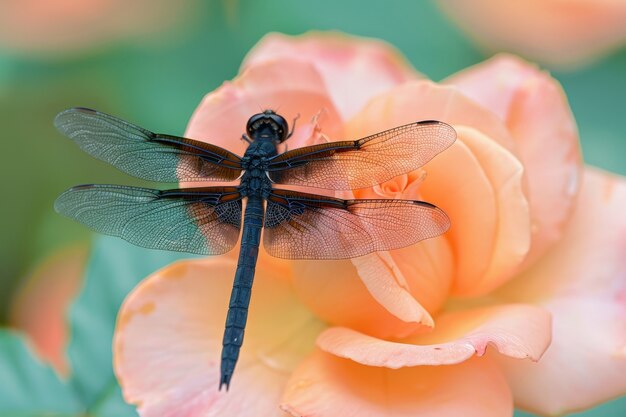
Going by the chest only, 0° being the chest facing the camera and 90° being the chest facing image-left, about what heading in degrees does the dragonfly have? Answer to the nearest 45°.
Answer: approximately 180°

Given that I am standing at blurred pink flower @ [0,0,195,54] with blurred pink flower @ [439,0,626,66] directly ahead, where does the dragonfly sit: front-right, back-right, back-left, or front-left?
front-right

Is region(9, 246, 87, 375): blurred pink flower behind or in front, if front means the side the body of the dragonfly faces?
in front

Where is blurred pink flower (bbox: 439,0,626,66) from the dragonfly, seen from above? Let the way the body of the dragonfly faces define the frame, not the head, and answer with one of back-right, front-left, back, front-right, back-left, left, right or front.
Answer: front-right

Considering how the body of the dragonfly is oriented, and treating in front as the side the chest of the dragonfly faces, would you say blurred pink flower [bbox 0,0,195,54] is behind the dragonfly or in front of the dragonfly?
in front

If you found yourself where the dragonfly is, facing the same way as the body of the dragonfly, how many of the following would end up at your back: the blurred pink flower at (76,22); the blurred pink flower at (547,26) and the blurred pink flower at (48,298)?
0
